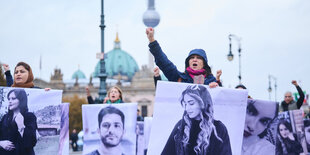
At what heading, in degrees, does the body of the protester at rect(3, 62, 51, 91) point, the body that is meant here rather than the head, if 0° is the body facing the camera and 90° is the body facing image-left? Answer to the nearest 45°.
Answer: approximately 45°

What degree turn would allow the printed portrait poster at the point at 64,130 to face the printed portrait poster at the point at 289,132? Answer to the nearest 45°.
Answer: approximately 90° to its left

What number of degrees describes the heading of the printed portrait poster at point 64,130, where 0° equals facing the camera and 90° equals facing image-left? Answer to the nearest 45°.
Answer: approximately 0°

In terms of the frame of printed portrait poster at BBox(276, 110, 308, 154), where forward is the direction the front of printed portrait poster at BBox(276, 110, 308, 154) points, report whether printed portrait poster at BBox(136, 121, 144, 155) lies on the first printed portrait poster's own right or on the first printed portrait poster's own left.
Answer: on the first printed portrait poster's own right

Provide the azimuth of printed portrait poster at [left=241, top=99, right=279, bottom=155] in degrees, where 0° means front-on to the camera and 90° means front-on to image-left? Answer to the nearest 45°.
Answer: approximately 0°
